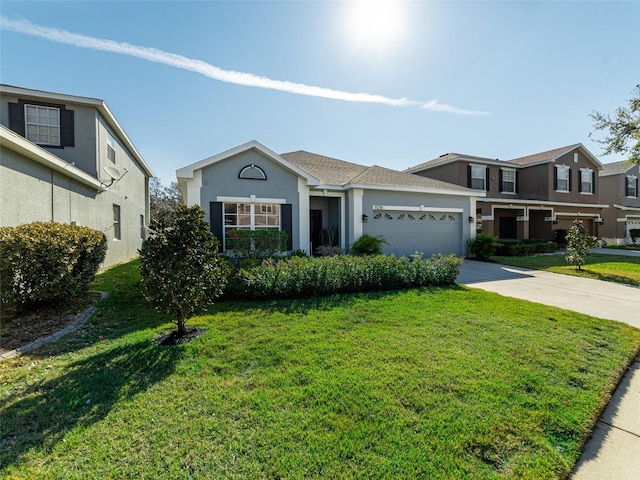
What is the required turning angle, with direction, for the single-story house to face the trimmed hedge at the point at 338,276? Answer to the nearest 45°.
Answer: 0° — it already faces it

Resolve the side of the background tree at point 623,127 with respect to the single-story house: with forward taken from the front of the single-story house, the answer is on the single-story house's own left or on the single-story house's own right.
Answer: on the single-story house's own left

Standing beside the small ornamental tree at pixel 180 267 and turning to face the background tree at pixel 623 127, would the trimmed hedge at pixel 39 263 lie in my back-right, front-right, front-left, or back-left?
back-left

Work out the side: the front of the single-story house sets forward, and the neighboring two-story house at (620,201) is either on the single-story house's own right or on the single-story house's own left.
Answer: on the single-story house's own left

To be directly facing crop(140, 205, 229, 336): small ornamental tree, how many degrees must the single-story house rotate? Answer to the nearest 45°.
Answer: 0° — it already faces it

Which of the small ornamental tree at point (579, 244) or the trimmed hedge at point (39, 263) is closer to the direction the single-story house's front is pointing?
the trimmed hedge

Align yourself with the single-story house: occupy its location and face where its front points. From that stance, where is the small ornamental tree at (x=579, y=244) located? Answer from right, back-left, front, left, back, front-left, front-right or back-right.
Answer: left

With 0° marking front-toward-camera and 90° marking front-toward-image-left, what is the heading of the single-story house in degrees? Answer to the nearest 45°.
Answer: approximately 0°

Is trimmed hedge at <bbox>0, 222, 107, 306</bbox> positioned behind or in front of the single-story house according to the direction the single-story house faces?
in front

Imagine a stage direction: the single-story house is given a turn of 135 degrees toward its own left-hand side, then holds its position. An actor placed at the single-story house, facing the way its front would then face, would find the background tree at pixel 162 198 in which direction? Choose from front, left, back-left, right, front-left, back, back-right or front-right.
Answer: left

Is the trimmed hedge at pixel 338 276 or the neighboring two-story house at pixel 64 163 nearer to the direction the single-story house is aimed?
the trimmed hedge

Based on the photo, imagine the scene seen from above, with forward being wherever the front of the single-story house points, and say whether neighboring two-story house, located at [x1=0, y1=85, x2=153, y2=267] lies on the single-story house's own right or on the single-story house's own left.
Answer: on the single-story house's own right
